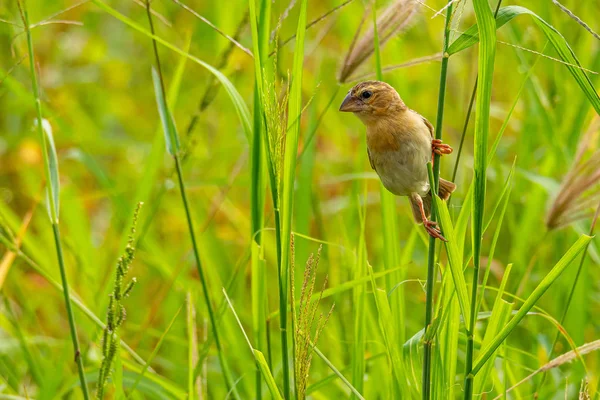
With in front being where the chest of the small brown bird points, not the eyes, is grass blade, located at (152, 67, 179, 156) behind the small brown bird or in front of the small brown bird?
in front

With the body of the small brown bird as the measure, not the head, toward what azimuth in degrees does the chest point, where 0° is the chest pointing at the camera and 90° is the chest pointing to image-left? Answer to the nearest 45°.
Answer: approximately 45°

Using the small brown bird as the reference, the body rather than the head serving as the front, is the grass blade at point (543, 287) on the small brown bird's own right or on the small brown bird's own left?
on the small brown bird's own left

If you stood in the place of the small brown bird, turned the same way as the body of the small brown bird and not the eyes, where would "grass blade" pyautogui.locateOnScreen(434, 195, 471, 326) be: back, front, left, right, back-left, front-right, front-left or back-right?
back-left
